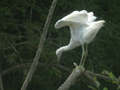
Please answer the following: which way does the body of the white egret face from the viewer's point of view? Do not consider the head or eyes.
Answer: to the viewer's left
